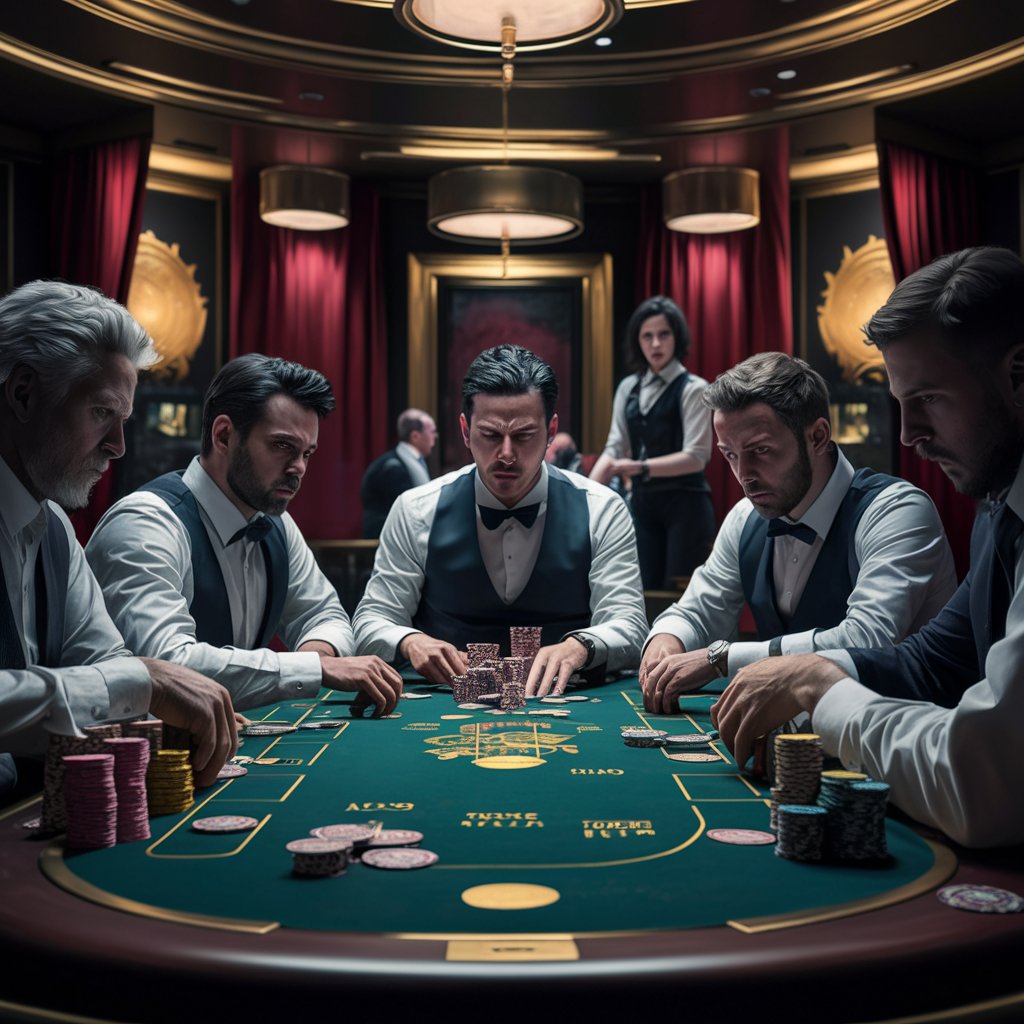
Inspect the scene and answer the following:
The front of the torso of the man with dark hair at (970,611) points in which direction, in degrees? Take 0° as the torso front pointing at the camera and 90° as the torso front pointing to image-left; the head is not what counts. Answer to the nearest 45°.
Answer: approximately 90°

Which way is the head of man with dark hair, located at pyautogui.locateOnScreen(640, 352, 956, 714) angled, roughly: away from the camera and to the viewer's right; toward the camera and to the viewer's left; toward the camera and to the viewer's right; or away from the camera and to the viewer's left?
toward the camera and to the viewer's left

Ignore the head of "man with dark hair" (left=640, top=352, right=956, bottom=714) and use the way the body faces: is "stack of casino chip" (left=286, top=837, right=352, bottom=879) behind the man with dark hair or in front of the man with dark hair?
in front

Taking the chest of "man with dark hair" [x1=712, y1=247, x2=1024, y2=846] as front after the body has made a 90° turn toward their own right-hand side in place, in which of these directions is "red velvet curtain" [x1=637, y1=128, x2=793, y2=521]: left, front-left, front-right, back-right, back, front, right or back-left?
front

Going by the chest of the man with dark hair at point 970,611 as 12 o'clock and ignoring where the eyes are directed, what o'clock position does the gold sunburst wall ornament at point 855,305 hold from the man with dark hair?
The gold sunburst wall ornament is roughly at 3 o'clock from the man with dark hair.

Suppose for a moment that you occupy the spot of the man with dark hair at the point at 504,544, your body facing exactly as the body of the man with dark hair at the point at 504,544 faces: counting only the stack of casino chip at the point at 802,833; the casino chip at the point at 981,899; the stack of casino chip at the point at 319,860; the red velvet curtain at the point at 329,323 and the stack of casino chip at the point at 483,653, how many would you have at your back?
1

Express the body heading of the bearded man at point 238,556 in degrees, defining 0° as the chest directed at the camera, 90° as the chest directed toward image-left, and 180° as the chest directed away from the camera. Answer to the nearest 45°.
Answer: approximately 315°

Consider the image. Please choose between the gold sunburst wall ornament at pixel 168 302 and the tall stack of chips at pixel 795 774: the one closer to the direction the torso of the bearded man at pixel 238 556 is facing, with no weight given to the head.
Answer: the tall stack of chips

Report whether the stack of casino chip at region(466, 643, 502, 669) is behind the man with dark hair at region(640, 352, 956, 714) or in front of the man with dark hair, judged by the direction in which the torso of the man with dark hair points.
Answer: in front
